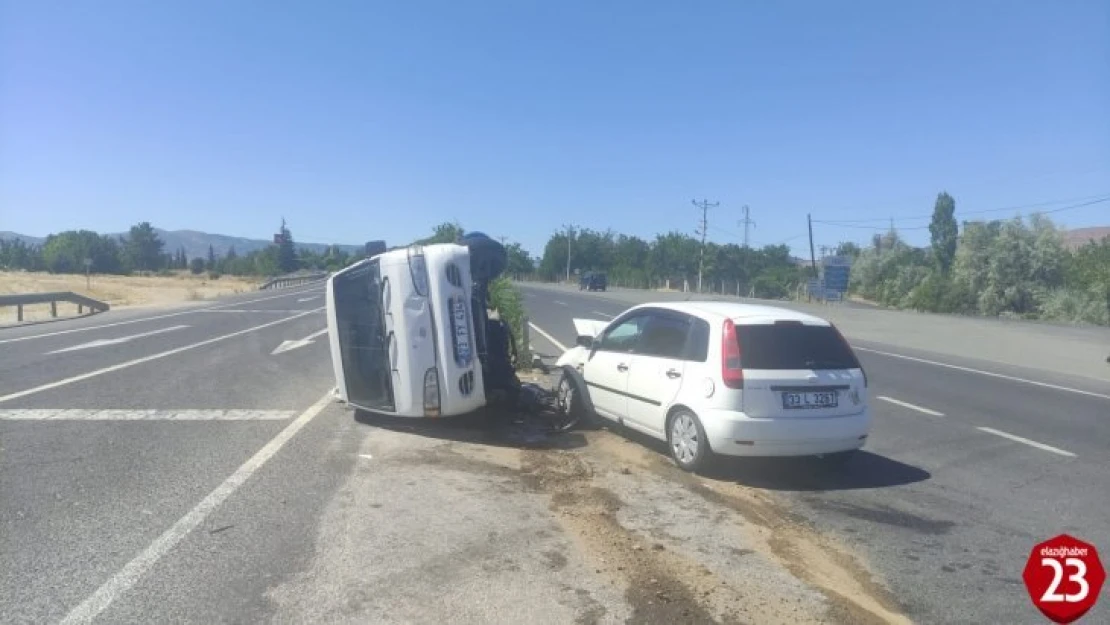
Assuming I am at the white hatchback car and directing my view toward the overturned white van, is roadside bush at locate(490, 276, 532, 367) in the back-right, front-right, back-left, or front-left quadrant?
front-right

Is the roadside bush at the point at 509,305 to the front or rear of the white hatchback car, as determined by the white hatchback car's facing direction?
to the front

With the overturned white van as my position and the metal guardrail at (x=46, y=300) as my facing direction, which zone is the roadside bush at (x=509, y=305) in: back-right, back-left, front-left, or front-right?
front-right

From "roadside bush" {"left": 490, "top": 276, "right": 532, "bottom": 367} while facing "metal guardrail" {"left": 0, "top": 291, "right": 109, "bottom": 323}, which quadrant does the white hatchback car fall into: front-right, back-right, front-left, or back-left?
back-left

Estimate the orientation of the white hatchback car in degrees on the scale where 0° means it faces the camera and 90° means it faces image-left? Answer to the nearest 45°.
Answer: approximately 135°

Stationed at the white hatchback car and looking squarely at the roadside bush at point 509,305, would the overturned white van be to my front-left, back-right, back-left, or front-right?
front-left

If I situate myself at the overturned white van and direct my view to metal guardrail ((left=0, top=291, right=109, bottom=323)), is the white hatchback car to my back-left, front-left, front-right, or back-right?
back-right

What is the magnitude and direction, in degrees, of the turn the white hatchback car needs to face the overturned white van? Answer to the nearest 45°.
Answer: approximately 45° to its left

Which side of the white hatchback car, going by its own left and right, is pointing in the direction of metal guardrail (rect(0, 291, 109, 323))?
front
